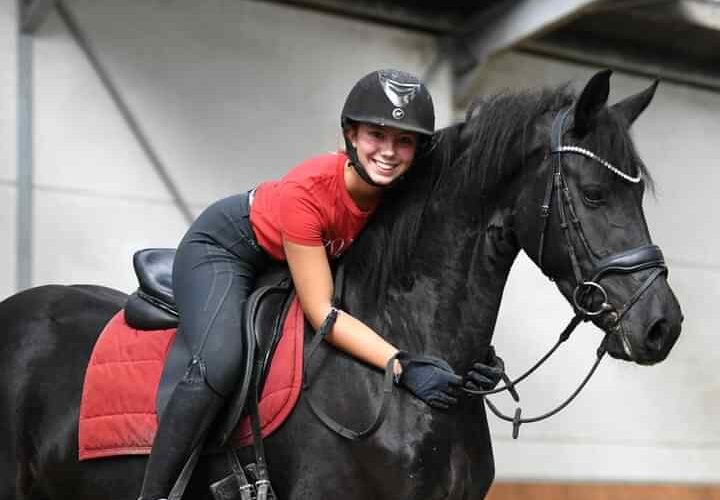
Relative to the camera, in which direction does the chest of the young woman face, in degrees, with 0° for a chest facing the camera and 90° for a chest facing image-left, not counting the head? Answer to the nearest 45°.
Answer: approximately 315°
